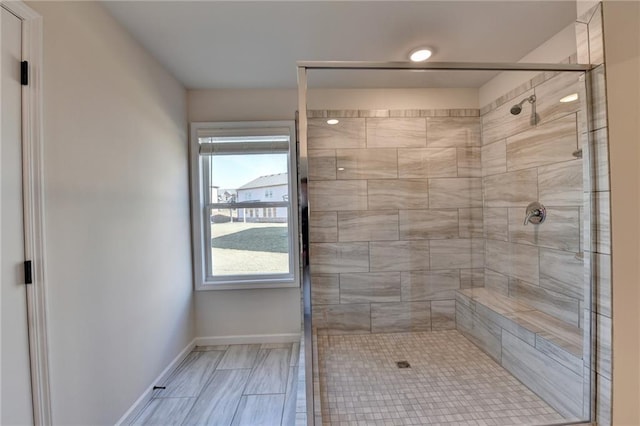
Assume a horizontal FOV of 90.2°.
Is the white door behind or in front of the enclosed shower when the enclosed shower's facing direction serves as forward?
in front

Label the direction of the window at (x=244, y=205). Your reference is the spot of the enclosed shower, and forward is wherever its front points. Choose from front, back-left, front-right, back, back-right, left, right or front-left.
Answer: right

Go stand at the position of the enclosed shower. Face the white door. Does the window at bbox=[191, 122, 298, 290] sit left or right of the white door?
right

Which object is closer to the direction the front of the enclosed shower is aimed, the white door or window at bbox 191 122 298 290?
the white door

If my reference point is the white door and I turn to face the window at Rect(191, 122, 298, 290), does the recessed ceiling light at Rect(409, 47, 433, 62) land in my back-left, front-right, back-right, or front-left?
front-right

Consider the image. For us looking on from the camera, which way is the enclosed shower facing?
facing the viewer
